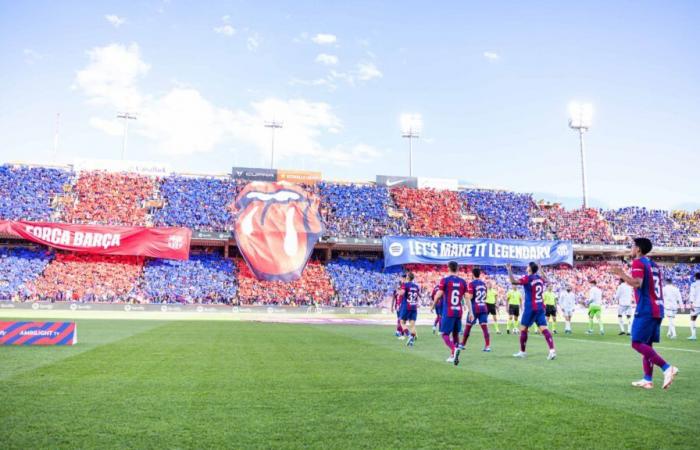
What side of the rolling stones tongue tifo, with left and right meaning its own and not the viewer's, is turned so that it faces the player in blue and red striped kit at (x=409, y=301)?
front

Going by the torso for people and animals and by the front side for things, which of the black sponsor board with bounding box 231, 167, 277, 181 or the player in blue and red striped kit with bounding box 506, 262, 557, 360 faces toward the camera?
the black sponsor board

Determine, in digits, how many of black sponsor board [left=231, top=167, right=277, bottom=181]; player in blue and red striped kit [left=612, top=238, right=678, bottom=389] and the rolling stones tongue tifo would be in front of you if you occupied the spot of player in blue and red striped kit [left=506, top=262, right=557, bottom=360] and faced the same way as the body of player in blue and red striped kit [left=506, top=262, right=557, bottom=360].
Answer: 2

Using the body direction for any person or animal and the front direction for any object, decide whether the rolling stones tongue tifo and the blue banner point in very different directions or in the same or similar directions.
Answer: same or similar directions

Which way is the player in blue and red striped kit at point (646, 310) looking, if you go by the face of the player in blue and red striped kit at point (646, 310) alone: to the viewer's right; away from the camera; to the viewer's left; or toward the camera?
to the viewer's left

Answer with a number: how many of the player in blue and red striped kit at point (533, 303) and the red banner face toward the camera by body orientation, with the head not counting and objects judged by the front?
1

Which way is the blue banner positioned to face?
toward the camera

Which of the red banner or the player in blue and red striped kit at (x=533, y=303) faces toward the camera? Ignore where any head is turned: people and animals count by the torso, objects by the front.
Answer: the red banner

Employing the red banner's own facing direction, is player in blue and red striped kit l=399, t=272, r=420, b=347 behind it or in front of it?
in front

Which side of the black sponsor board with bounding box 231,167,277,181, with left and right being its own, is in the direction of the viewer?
front

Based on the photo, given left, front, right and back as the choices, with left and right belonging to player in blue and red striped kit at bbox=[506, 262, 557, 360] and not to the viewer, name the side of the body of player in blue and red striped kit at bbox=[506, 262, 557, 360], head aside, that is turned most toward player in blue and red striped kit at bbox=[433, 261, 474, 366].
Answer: left

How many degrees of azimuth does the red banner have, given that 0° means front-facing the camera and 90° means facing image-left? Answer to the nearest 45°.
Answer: approximately 0°

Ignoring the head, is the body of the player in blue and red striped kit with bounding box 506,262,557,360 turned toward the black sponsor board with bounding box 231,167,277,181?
yes

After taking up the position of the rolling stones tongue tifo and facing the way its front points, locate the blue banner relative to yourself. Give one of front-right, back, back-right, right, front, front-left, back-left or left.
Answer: left

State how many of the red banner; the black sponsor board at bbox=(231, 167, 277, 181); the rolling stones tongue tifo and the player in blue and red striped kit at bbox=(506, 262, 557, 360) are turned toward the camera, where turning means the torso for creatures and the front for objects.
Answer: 3

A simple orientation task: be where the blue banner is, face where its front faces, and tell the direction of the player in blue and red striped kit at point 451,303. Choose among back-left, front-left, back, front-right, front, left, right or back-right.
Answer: front

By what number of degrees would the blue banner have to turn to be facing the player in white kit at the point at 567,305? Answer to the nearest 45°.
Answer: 0° — it already faces them
